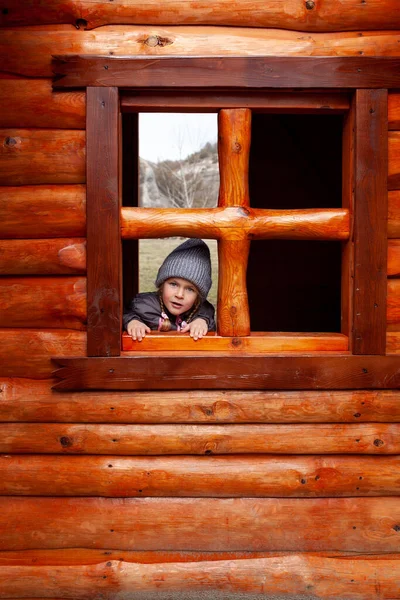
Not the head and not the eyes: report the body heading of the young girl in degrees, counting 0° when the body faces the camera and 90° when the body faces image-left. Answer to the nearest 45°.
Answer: approximately 0°
